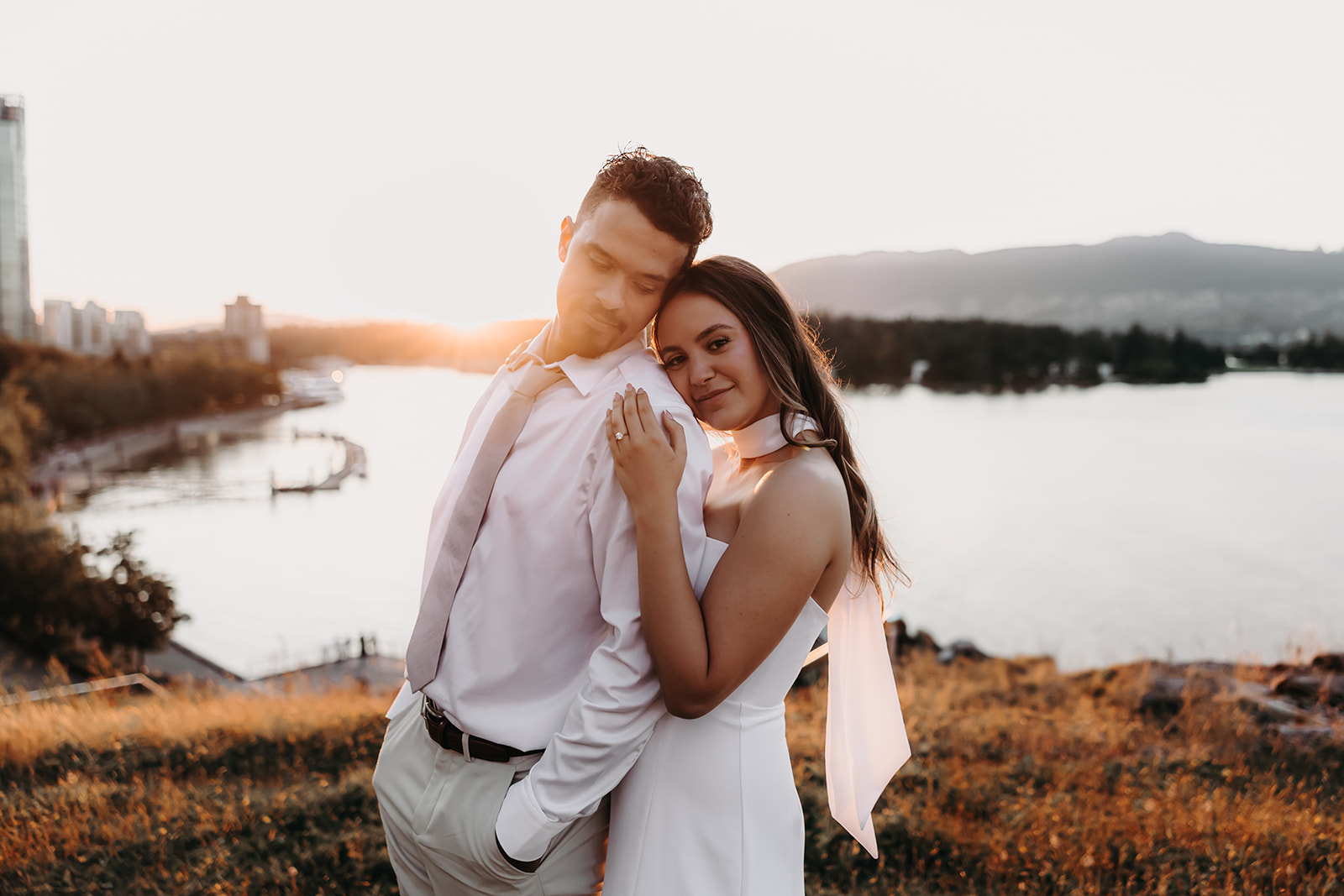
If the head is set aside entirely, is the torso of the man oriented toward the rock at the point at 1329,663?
no

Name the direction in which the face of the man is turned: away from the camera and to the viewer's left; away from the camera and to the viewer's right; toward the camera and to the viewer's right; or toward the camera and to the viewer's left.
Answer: toward the camera and to the viewer's right

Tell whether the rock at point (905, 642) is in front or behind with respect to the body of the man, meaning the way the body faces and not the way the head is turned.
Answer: behind

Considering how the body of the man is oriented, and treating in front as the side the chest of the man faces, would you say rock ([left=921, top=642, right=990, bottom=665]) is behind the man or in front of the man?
behind

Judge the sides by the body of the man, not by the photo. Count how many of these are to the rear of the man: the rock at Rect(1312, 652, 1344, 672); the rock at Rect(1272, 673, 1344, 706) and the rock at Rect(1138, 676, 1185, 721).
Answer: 3

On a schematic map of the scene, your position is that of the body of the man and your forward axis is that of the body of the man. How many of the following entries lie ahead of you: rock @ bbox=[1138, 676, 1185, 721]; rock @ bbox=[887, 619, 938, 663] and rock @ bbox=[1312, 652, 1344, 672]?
0

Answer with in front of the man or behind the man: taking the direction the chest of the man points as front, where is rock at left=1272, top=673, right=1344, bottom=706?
behind

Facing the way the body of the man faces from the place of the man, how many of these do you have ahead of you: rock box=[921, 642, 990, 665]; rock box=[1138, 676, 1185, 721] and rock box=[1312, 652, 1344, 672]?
0

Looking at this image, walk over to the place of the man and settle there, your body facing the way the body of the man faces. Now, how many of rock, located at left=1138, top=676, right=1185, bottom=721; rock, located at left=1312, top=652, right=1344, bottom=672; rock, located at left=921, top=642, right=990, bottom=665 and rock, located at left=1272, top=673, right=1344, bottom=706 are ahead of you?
0
